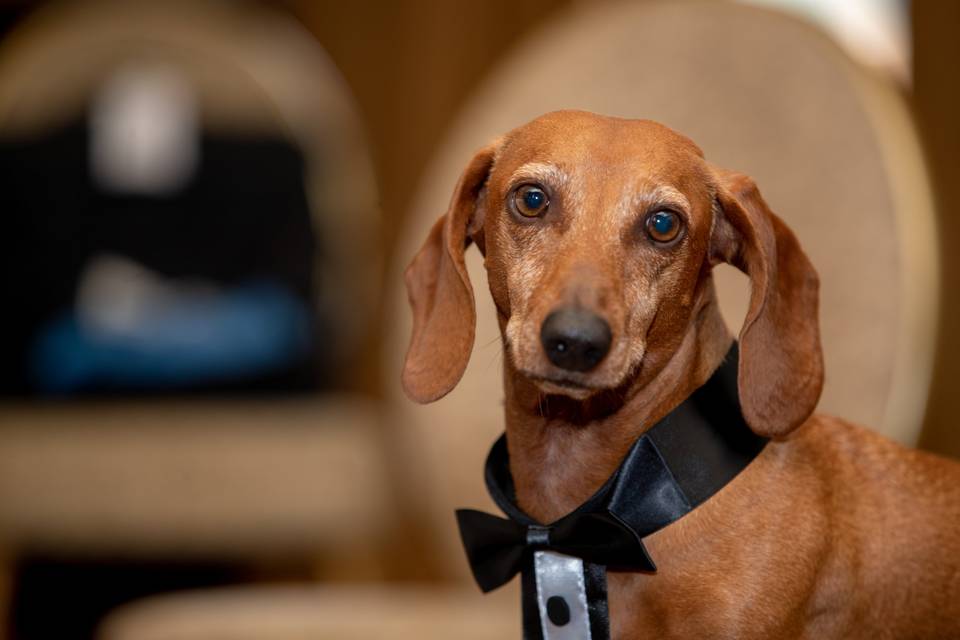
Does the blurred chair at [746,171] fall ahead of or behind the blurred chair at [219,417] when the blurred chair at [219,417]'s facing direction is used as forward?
ahead

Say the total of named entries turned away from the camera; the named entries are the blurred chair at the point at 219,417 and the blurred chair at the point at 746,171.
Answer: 0

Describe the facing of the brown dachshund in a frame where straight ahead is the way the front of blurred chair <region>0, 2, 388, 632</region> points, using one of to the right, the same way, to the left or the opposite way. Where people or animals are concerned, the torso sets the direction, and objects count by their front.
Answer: to the right

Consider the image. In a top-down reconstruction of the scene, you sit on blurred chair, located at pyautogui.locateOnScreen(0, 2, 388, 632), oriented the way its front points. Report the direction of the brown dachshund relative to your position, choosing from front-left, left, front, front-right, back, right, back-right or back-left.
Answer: front

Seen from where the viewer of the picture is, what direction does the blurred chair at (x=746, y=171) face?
facing the viewer and to the left of the viewer

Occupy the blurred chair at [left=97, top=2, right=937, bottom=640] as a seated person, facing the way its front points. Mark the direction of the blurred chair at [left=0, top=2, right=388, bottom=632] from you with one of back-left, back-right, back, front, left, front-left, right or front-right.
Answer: right

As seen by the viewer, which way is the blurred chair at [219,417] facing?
toward the camera

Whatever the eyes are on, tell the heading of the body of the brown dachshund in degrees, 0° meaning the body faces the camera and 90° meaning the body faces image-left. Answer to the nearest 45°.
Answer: approximately 45°

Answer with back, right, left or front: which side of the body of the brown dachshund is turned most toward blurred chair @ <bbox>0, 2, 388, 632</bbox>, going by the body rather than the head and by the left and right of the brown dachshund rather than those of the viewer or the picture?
right

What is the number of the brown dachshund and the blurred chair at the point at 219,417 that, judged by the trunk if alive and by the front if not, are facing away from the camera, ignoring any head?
0
